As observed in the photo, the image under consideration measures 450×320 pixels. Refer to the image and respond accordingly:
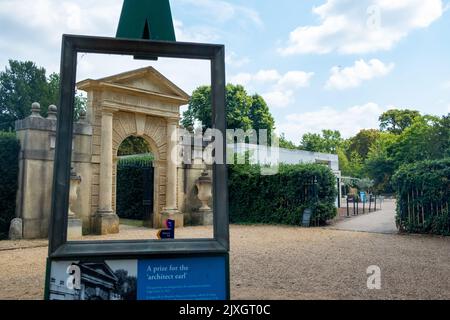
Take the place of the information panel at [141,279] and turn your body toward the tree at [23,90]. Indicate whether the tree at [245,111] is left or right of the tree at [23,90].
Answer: right

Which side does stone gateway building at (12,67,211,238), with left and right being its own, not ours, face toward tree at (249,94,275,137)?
left

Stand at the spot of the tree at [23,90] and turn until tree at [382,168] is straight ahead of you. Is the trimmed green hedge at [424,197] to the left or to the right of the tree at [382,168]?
right

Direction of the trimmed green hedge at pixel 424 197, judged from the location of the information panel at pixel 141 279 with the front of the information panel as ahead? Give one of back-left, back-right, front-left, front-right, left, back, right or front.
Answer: back-left

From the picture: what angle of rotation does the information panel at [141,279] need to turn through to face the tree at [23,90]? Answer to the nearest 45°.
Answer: approximately 180°

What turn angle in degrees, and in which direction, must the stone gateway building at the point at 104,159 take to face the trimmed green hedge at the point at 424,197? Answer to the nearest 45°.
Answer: approximately 45° to its left

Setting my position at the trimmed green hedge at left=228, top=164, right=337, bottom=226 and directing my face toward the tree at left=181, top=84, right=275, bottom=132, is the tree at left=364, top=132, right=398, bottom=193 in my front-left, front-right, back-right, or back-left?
front-right

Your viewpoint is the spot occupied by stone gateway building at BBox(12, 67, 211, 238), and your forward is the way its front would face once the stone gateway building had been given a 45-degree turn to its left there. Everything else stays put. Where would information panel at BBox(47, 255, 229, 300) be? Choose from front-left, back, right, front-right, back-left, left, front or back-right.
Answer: right

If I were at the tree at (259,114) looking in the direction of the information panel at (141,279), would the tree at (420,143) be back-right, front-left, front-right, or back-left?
front-left

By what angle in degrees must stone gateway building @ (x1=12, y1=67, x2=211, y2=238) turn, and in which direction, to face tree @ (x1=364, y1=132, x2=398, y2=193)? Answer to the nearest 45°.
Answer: approximately 90° to its left

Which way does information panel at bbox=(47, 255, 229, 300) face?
toward the camera

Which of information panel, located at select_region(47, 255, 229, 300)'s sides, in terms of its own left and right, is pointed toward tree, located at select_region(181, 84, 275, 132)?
back

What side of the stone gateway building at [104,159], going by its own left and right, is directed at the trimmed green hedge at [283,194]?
left

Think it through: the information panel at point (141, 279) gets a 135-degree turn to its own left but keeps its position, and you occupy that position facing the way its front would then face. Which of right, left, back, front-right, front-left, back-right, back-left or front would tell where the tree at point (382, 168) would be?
front
